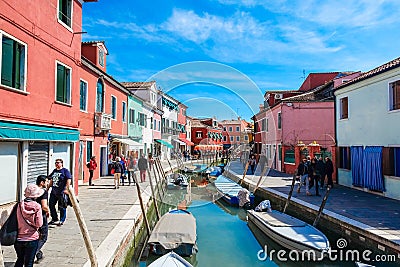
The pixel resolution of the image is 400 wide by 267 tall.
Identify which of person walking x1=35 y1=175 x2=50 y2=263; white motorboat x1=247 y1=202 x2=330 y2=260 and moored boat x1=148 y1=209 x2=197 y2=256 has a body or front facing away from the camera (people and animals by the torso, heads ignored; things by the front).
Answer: the moored boat

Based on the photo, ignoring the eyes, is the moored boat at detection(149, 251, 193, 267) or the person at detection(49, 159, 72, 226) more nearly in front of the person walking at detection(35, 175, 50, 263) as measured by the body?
the moored boat

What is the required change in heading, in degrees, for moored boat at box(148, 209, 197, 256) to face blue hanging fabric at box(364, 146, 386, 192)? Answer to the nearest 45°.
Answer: approximately 45° to its right

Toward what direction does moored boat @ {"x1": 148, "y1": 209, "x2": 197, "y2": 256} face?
away from the camera

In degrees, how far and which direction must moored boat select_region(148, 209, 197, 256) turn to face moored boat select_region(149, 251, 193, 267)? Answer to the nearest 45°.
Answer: approximately 180°

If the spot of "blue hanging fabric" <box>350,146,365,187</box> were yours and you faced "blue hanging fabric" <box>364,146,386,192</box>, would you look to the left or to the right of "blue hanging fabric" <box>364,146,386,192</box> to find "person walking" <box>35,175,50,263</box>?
right

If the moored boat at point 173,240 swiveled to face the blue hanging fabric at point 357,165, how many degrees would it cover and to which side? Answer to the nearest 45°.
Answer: approximately 45° to its right

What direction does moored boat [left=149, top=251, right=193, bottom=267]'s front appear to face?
away from the camera

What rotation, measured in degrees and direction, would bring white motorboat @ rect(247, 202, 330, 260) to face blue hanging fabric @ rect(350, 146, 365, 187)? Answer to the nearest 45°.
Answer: approximately 90° to its left

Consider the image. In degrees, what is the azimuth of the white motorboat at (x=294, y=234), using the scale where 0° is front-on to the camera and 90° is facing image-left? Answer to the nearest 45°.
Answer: approximately 315°

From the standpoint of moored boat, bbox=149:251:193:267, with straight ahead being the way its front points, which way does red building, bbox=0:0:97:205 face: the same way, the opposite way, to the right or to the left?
to the right
